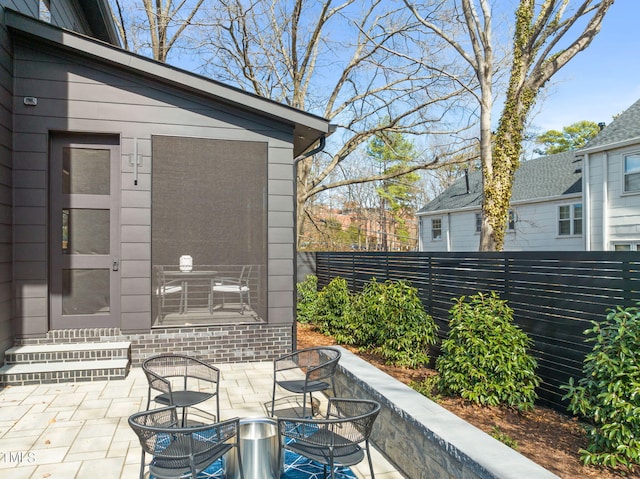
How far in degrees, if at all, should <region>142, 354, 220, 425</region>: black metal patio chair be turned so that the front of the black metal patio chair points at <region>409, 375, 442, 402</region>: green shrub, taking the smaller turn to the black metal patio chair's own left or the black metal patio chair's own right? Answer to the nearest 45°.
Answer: approximately 45° to the black metal patio chair's own left

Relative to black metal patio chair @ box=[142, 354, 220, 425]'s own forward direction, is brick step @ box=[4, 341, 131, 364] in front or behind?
behind

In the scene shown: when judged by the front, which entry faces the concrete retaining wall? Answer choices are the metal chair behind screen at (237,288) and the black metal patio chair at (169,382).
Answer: the black metal patio chair

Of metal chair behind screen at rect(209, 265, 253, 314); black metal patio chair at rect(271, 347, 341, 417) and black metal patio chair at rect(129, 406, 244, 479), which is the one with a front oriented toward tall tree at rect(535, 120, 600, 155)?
black metal patio chair at rect(129, 406, 244, 479)

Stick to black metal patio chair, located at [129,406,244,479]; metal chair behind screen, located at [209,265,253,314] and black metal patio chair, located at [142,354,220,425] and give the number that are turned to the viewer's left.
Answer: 1

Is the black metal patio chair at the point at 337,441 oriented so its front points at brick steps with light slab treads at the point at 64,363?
yes

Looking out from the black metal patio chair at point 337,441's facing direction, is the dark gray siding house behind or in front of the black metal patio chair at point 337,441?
in front

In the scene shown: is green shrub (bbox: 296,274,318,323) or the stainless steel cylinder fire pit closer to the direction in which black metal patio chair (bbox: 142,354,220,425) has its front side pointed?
the stainless steel cylinder fire pit

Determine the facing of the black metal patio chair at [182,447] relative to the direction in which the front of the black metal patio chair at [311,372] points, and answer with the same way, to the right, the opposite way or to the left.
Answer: the opposite way

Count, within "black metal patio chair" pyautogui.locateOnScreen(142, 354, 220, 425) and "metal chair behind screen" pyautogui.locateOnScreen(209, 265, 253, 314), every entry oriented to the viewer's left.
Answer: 1

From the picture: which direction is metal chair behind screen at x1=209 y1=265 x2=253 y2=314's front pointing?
to the viewer's left

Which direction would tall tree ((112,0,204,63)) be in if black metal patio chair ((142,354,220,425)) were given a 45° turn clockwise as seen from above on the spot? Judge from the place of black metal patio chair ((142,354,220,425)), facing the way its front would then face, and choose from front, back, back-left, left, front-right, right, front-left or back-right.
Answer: back

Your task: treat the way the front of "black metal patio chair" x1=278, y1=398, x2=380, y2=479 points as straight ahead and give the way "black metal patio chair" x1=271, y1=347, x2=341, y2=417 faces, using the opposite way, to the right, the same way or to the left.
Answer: to the left

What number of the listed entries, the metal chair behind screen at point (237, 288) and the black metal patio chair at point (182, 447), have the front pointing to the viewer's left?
1

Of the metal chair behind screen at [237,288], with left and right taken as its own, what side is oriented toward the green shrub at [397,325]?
back

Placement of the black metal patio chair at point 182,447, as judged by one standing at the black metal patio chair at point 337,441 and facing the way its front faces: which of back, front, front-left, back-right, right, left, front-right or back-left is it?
front-left

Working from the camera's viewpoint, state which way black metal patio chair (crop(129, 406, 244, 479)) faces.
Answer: facing away from the viewer and to the right of the viewer

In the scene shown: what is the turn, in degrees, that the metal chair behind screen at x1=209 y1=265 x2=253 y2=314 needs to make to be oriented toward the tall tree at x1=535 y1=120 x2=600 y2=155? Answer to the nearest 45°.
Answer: approximately 135° to its right

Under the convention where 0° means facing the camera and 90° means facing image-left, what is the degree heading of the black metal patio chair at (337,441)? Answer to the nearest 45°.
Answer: approximately 135°

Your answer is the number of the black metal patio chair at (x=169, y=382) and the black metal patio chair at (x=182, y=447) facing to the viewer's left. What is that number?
0

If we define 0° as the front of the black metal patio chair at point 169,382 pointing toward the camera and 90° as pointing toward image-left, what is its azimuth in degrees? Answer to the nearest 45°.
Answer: approximately 315°

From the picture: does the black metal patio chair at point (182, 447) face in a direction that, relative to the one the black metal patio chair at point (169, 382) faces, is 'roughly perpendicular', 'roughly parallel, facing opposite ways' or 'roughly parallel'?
roughly perpendicular
